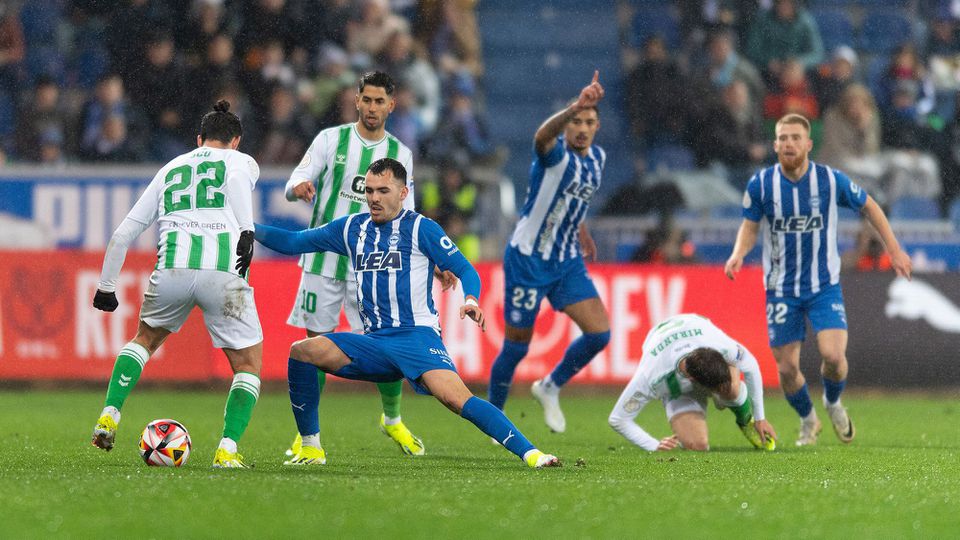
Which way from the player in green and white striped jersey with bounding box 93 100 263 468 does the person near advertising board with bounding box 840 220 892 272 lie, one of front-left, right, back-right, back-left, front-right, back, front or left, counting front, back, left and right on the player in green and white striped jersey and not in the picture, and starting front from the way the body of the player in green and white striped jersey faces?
front-right

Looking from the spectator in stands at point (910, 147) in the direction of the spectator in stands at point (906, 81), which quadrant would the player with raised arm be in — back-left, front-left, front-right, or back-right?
back-left

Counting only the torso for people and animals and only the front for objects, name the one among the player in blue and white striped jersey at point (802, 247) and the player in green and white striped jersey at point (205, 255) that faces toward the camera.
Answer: the player in blue and white striped jersey

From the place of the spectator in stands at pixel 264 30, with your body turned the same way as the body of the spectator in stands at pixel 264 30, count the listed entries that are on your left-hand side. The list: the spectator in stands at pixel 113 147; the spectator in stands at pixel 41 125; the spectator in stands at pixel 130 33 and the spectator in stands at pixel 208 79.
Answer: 0

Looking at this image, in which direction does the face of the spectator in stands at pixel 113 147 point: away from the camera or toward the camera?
toward the camera

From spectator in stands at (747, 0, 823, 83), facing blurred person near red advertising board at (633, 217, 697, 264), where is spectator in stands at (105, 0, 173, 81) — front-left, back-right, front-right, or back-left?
front-right

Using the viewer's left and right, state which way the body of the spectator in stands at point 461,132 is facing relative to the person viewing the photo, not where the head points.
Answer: facing the viewer

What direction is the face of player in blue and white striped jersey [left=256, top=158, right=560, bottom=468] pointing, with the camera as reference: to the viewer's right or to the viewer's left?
to the viewer's left

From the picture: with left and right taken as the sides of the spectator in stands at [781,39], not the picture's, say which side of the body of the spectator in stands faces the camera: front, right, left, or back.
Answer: front

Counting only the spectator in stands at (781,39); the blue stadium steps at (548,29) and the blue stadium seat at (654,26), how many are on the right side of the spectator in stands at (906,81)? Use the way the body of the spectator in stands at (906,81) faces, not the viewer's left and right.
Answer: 3

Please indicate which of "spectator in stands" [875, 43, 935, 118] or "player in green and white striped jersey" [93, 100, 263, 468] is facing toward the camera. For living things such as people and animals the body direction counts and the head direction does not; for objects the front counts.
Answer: the spectator in stands

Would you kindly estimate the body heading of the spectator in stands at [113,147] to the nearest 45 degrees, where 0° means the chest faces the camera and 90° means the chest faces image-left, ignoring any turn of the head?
approximately 0°

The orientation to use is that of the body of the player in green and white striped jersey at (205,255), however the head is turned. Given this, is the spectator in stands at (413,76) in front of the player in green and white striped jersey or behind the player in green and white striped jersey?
in front

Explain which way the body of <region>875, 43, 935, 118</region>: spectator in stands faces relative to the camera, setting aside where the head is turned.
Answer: toward the camera

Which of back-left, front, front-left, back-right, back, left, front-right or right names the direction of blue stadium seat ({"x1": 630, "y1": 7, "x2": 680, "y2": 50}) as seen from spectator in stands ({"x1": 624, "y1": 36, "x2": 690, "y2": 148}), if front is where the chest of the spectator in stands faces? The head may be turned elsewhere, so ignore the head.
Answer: back

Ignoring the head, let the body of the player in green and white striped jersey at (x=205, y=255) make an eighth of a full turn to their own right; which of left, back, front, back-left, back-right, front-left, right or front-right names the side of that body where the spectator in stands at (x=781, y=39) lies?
front

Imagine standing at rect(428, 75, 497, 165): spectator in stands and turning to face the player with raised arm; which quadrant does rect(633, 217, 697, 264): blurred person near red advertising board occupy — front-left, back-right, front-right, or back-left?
front-left

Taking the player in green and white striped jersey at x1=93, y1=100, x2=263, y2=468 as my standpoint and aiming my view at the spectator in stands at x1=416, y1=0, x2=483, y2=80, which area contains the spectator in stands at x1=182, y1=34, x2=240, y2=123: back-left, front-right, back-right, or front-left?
front-left

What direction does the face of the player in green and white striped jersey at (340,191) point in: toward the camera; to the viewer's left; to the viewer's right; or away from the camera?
toward the camera

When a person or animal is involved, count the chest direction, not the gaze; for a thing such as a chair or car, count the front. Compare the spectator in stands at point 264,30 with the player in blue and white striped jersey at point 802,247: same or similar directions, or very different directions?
same or similar directions
